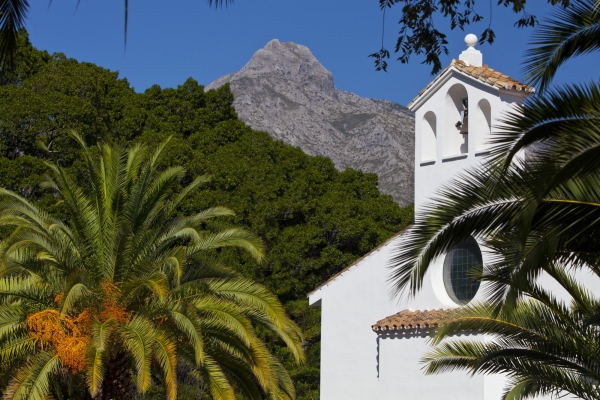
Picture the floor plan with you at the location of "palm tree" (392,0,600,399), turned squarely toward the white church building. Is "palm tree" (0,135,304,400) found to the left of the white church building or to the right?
left

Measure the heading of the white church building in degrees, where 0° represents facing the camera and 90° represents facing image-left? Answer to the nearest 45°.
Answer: approximately 45°

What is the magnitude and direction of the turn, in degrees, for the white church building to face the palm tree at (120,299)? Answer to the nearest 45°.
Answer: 0° — it already faces it

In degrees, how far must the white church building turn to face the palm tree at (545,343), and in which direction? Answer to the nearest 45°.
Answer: approximately 45° to its left

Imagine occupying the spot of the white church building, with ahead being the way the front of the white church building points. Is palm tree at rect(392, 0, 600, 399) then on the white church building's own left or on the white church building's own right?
on the white church building's own left
